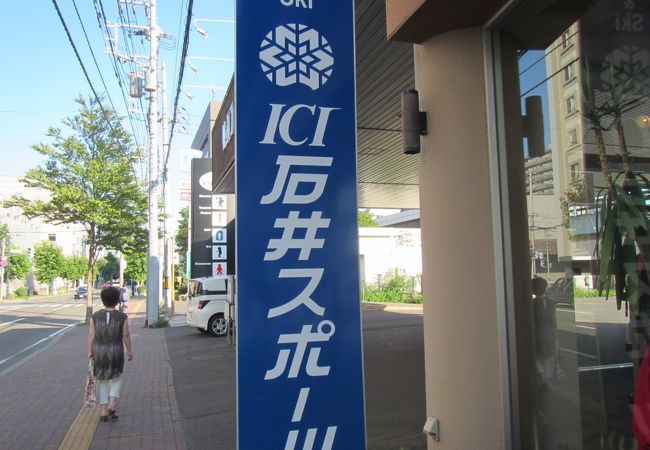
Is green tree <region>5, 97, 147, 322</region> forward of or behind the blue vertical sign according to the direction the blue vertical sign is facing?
behind

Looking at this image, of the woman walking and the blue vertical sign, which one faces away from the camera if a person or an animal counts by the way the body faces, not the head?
the woman walking

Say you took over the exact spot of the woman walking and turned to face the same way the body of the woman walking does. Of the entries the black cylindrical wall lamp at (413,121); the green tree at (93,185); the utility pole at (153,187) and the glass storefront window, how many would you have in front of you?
2

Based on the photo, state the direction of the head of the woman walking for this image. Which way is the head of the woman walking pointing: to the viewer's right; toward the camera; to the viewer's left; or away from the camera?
away from the camera

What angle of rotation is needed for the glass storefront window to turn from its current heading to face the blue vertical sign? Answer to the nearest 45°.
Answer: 0° — it already faces it

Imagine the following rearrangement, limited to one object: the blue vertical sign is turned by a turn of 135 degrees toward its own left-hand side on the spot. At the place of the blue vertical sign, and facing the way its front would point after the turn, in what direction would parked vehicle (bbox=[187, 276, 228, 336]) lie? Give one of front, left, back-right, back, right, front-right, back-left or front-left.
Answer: front-left

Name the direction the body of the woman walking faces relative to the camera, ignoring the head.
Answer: away from the camera

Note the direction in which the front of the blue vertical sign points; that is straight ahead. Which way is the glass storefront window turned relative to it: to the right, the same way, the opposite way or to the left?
to the right

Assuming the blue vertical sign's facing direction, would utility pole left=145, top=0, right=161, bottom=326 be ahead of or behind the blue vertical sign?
behind

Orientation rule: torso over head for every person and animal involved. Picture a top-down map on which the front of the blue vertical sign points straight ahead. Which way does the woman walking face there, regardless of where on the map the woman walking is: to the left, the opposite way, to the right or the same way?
the opposite way

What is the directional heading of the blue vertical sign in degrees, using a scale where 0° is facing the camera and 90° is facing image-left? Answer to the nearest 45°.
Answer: approximately 0°

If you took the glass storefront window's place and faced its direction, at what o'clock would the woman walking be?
The woman walking is roughly at 2 o'clock from the glass storefront window.

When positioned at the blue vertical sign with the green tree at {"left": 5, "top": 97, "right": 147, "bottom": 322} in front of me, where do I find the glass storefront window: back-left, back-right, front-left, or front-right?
back-right

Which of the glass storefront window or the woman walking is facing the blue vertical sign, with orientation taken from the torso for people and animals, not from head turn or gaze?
the glass storefront window

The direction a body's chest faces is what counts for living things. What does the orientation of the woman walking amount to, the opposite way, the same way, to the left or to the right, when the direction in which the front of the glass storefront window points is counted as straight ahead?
to the right
